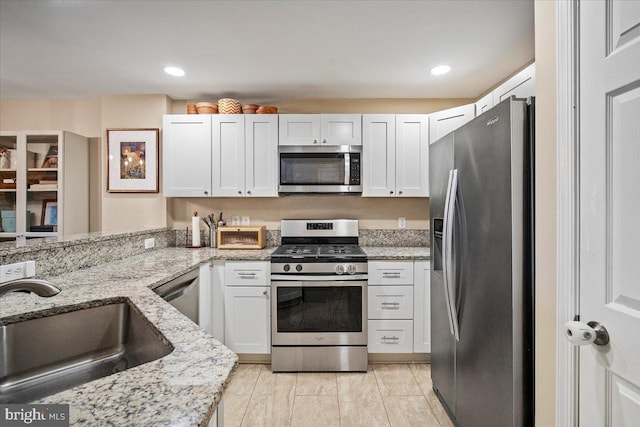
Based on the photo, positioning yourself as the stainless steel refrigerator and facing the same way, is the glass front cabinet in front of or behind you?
in front

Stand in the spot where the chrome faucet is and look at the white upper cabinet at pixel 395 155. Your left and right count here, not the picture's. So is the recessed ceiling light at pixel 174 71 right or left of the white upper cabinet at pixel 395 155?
left

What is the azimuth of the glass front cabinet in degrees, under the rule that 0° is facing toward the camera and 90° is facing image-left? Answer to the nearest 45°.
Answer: approximately 45°

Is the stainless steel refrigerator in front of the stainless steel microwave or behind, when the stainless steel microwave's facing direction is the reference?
in front

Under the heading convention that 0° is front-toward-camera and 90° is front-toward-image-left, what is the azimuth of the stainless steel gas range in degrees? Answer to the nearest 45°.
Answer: approximately 0°

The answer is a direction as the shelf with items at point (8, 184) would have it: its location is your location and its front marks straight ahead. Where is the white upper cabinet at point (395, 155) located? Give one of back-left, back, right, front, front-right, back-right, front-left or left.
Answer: front-left
